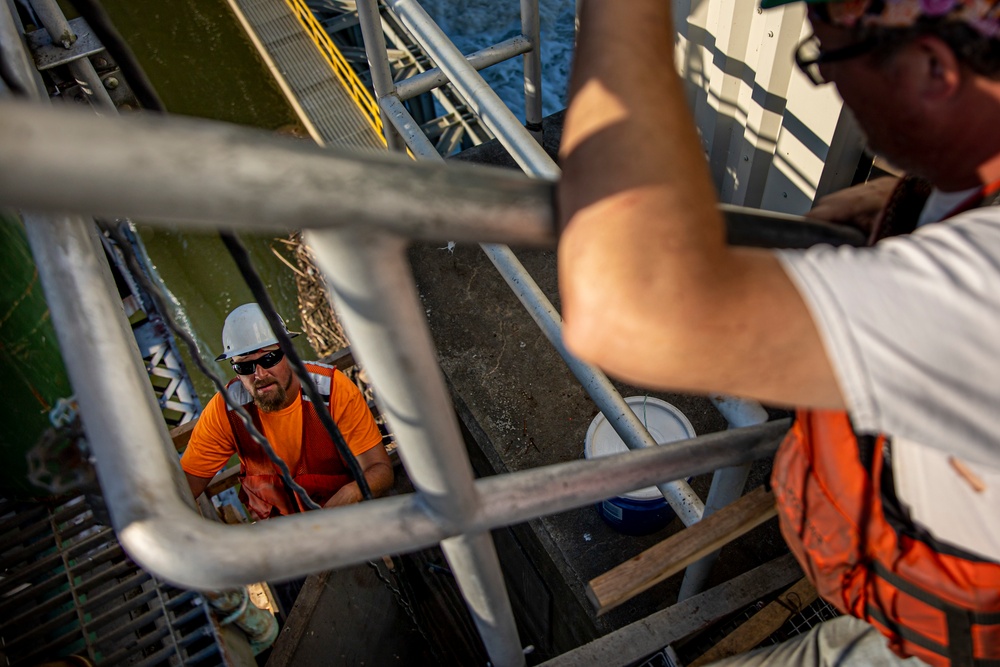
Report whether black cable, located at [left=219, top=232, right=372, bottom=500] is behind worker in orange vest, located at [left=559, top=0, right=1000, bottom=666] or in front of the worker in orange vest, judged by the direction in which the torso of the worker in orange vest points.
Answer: in front

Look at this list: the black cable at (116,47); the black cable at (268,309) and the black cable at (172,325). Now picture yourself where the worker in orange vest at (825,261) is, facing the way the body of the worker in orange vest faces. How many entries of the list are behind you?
0

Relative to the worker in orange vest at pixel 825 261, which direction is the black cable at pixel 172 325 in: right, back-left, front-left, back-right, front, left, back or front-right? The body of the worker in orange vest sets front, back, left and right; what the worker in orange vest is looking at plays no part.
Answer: front

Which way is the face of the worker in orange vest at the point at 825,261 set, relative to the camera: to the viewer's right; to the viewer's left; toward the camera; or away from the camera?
to the viewer's left

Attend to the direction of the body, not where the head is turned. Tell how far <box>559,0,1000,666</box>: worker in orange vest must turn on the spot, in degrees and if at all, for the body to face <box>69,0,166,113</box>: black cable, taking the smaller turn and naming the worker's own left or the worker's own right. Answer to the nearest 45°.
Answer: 0° — they already face it

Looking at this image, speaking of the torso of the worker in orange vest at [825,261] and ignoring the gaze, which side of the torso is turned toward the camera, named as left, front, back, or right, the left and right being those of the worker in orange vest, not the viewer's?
left
